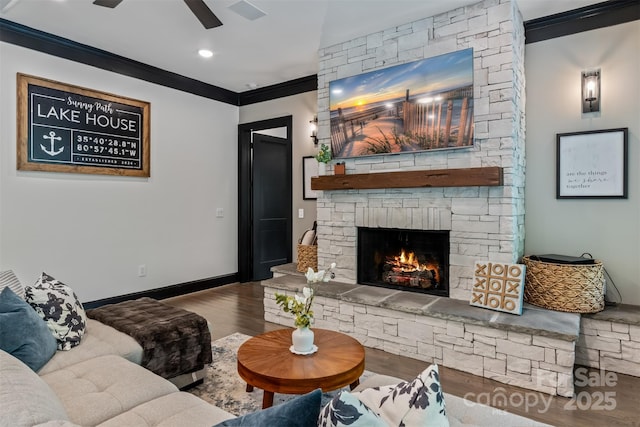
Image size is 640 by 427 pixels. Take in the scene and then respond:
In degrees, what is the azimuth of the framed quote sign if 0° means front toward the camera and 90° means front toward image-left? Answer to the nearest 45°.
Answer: approximately 45°

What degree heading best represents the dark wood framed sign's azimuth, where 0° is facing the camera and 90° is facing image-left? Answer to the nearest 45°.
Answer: approximately 315°

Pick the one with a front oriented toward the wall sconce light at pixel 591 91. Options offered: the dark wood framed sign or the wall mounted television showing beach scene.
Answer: the dark wood framed sign

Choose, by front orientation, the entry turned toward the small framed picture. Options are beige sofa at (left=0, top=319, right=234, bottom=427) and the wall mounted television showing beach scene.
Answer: the beige sofa

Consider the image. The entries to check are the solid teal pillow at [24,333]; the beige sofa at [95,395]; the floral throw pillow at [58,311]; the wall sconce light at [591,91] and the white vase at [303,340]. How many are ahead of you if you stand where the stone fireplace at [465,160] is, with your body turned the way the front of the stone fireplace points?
4

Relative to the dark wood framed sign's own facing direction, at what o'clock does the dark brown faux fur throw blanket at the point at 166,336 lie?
The dark brown faux fur throw blanket is roughly at 1 o'clock from the dark wood framed sign.

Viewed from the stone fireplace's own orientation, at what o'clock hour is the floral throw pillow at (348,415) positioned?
The floral throw pillow is roughly at 11 o'clock from the stone fireplace.

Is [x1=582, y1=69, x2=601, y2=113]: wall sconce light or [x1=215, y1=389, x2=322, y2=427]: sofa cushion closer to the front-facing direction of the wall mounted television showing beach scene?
the sofa cushion

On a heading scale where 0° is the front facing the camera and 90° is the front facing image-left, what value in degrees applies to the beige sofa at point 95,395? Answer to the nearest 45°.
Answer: approximately 225°
